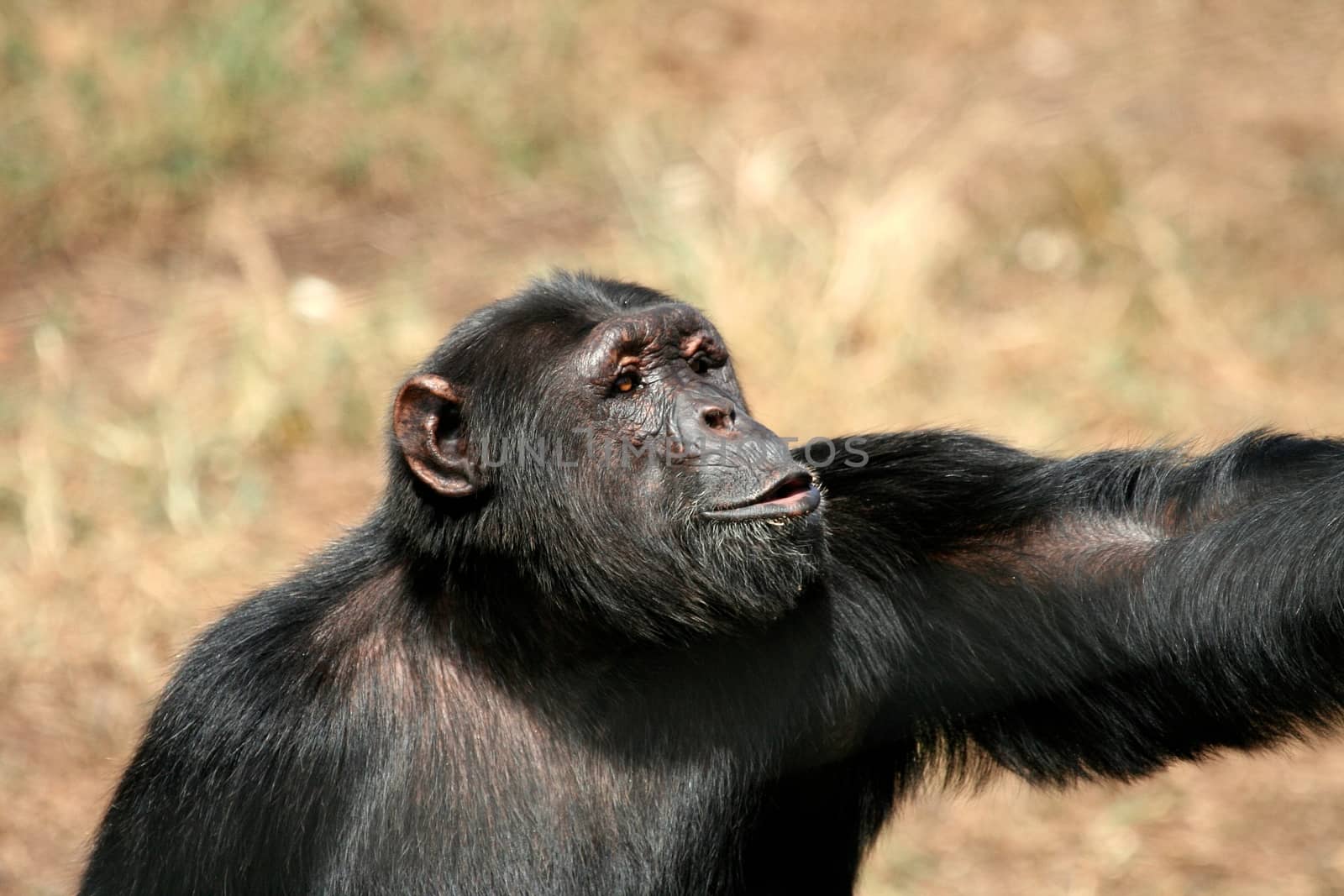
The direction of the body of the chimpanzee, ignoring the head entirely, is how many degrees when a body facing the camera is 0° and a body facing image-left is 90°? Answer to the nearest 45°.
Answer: approximately 315°
